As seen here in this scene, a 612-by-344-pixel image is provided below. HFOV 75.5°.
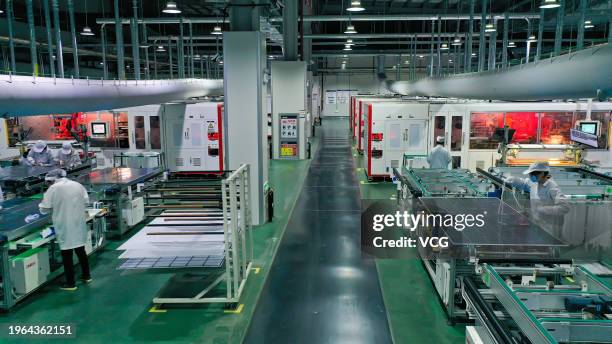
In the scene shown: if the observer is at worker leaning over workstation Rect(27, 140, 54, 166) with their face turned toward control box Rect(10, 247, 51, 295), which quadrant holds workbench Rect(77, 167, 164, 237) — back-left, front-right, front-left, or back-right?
front-left

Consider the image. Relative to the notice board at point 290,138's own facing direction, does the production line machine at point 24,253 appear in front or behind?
in front

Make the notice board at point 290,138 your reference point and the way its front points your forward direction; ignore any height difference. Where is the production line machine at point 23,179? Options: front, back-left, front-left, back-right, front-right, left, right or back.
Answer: front-right

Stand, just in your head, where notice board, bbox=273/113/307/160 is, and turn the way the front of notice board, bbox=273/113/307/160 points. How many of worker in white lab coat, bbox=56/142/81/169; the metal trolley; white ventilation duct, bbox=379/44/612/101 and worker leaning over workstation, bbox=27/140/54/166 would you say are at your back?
0

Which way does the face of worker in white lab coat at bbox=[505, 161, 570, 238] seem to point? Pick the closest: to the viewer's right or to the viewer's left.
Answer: to the viewer's left

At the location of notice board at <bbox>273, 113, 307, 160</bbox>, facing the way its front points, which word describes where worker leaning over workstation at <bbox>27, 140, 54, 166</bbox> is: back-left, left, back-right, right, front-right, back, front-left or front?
front-right

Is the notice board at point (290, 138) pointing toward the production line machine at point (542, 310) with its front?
yes

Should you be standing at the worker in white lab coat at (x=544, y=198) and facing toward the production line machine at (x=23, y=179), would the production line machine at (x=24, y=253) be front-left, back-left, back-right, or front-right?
front-left

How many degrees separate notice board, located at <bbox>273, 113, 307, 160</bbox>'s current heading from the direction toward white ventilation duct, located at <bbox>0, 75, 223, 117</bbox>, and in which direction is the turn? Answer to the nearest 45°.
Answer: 0° — it already faces it

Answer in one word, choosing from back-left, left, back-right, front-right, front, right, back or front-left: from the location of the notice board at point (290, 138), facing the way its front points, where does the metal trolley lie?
front

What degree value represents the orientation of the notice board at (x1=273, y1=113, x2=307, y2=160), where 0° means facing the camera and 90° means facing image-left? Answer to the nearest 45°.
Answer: approximately 0°
